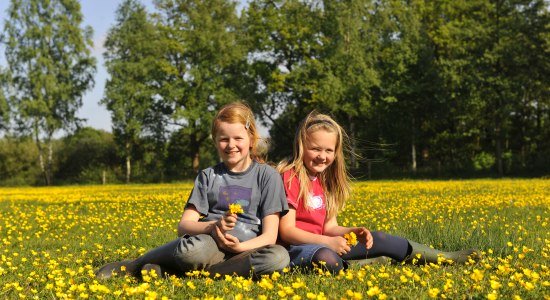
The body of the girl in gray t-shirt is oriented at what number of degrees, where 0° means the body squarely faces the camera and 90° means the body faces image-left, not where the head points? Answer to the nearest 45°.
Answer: approximately 0°

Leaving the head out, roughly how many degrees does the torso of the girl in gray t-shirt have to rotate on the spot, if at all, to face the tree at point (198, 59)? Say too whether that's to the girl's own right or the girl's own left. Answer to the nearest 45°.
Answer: approximately 180°

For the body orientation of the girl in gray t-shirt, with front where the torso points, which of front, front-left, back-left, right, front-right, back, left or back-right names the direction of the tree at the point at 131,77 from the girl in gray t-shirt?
back

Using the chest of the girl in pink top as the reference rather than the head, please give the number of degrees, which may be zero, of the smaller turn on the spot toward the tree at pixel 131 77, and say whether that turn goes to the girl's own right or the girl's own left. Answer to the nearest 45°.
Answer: approximately 180°

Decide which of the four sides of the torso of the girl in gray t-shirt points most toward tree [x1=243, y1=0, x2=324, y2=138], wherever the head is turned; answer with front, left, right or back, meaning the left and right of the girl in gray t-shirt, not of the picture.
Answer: back

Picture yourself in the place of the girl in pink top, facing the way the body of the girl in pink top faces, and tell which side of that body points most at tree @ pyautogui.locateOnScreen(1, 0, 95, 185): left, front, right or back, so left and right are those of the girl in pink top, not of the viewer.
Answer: back
